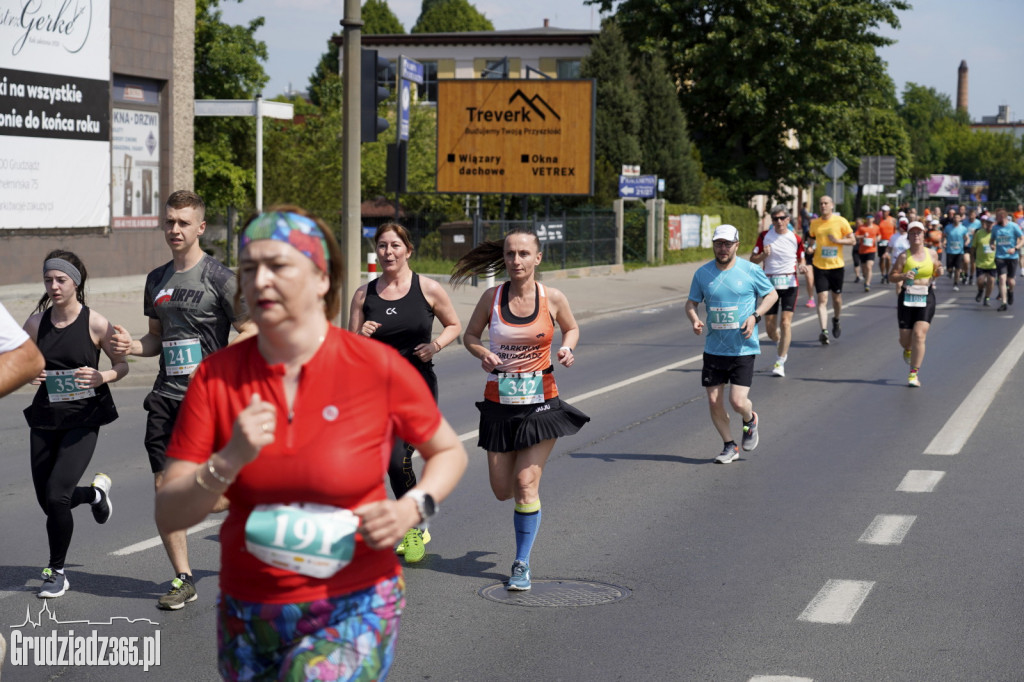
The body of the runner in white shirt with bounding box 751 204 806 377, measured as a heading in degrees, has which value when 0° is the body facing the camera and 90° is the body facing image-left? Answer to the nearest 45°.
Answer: approximately 0°

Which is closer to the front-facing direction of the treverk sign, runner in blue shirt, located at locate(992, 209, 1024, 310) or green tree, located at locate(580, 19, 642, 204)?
the runner in blue shirt

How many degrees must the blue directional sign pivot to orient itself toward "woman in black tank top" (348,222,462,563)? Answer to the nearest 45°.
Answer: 0° — it already faces them

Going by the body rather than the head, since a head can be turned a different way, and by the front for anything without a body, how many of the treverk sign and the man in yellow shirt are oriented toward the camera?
2

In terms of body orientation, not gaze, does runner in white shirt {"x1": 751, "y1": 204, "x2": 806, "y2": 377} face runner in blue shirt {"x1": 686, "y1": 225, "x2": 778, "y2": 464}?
yes

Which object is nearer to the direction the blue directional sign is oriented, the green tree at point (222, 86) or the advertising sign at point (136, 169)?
the advertising sign
